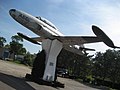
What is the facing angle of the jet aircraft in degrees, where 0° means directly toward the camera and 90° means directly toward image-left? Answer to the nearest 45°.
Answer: approximately 45°
